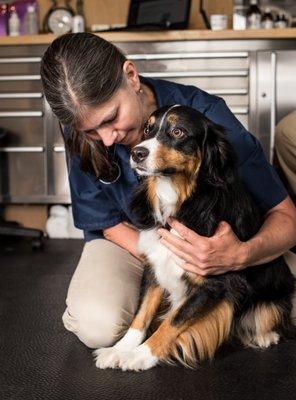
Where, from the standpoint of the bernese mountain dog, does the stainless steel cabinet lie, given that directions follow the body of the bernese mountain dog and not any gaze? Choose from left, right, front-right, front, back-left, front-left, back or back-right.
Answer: back-right

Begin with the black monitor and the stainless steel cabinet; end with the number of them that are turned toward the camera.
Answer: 2

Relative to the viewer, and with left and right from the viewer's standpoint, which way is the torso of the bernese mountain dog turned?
facing the viewer and to the left of the viewer

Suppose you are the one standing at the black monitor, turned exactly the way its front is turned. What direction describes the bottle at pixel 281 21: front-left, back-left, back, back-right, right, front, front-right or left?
left

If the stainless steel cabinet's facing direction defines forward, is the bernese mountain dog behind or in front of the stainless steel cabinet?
in front

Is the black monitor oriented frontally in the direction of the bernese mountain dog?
yes

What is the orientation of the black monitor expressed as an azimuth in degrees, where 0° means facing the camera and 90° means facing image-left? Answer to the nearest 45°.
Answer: approximately 0°

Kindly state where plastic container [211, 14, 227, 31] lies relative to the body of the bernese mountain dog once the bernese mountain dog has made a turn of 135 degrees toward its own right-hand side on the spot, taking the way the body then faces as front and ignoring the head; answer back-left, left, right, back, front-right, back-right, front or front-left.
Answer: front

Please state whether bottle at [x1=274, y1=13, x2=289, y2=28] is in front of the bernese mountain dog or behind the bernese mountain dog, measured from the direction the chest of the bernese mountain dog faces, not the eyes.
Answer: behind

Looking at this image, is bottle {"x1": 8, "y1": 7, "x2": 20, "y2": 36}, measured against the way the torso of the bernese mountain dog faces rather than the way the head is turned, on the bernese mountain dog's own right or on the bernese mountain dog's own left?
on the bernese mountain dog's own right
